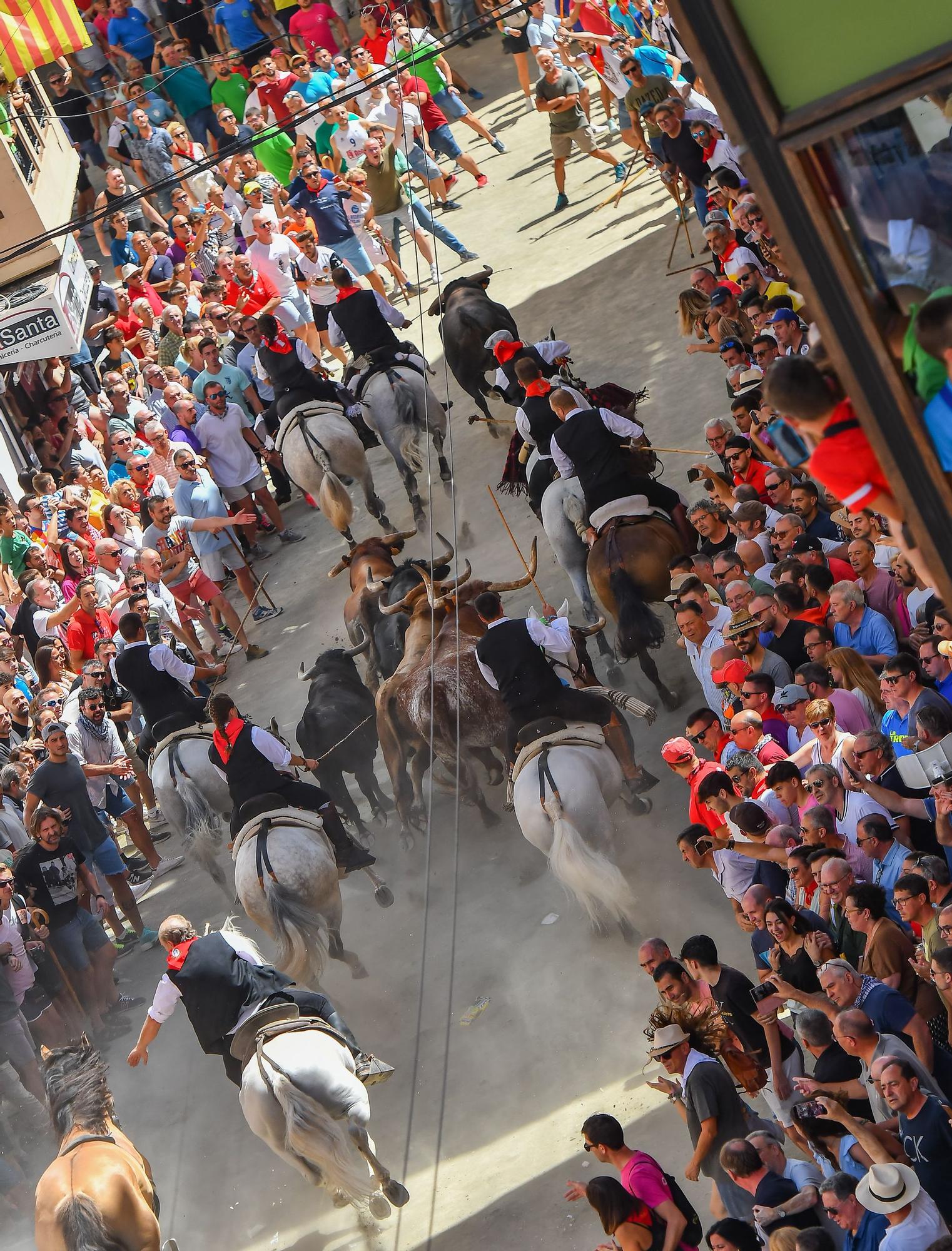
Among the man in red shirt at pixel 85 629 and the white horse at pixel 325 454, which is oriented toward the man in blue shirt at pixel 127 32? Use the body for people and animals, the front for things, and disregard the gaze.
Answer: the white horse

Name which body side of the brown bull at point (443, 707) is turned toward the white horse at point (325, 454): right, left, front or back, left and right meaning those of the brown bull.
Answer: front

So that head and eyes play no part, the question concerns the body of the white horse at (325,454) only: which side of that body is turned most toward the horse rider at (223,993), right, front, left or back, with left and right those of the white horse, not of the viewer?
back

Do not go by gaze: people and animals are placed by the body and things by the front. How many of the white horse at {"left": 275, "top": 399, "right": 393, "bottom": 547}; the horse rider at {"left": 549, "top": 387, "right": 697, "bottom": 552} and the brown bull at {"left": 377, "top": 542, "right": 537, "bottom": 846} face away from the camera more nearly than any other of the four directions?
3

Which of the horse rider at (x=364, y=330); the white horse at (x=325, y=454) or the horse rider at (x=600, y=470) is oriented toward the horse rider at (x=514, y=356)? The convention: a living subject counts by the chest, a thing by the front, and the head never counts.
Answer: the horse rider at (x=600, y=470)

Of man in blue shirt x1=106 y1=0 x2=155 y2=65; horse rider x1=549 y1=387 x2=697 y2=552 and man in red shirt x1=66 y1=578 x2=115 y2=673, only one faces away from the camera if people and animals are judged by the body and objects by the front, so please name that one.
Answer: the horse rider

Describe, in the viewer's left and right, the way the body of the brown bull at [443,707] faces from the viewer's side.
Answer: facing away from the viewer

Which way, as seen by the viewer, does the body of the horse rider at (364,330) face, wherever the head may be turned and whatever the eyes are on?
away from the camera

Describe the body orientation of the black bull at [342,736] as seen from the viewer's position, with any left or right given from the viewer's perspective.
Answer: facing away from the viewer

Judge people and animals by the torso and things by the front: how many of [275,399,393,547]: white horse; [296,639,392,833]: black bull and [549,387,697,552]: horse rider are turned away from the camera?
3

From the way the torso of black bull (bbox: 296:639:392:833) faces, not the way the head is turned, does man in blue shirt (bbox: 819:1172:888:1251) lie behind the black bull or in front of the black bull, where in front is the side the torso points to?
behind
